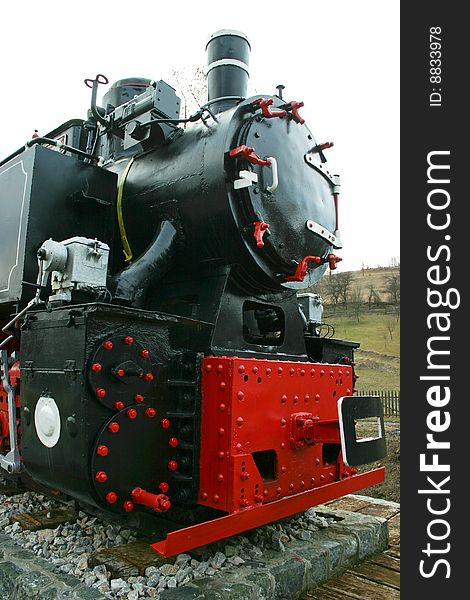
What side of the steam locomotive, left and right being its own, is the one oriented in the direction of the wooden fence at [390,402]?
left

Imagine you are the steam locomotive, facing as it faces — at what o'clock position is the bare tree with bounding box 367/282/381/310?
The bare tree is roughly at 8 o'clock from the steam locomotive.

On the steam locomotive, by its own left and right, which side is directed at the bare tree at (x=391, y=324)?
left

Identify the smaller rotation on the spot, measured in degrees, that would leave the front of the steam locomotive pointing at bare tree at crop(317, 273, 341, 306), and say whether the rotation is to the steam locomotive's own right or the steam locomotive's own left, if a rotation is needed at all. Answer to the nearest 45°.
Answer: approximately 135° to the steam locomotive's own left

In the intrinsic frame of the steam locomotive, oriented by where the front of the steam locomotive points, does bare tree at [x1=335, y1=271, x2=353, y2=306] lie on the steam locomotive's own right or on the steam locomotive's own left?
on the steam locomotive's own left

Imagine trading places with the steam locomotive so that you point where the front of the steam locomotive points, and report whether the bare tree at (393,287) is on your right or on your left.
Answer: on your left

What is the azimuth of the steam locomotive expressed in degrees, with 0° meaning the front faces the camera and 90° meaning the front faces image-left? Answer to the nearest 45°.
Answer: approximately 315°
